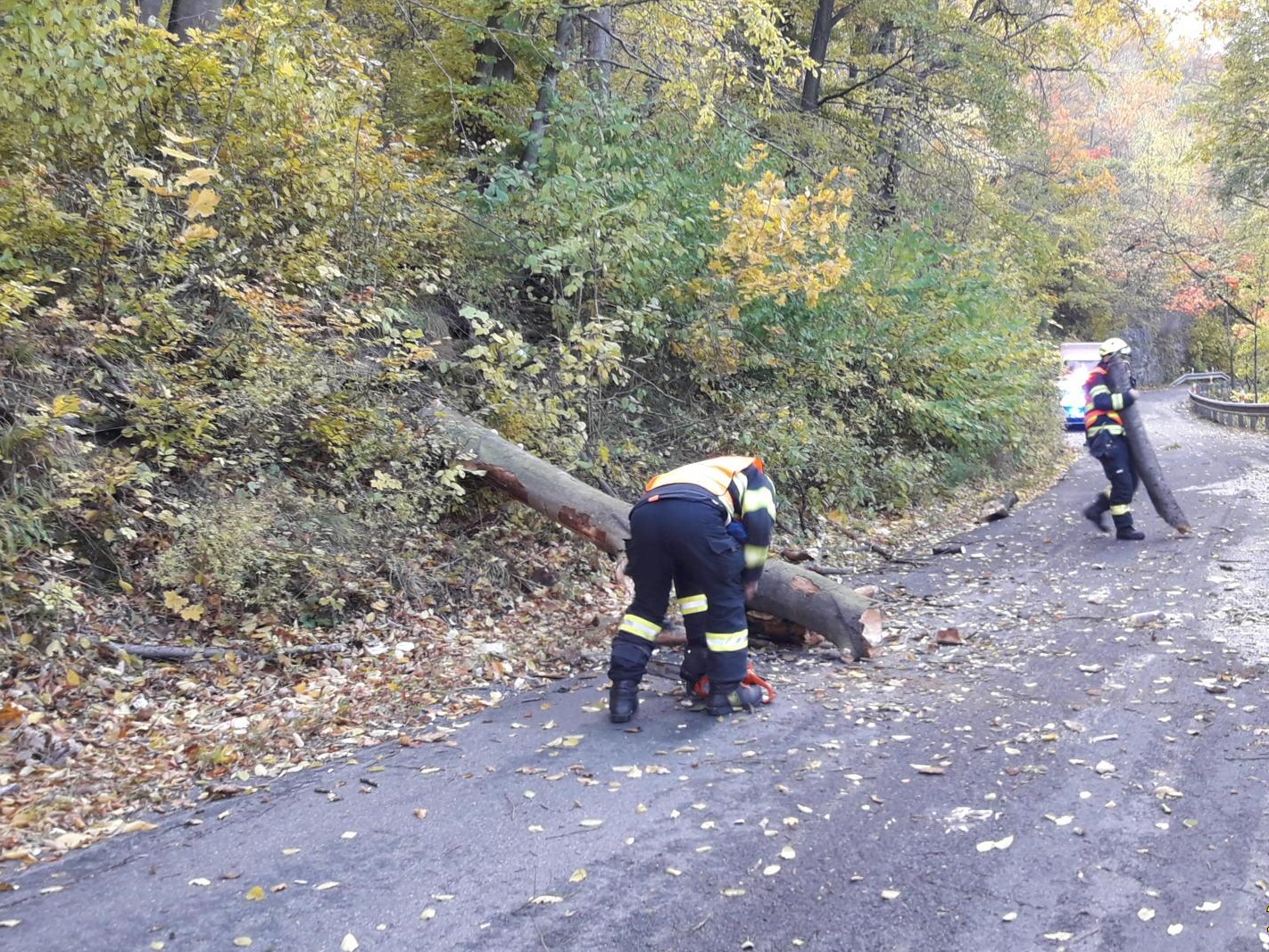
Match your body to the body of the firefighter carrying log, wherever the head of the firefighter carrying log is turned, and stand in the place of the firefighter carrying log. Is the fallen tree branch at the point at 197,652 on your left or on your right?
on your right

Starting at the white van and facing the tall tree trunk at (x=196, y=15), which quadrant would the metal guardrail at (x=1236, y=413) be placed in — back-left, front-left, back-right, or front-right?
back-left

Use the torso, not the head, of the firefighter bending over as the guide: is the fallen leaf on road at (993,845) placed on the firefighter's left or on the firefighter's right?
on the firefighter's right

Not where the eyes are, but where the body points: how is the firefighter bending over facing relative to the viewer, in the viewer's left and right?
facing away from the viewer and to the right of the viewer
